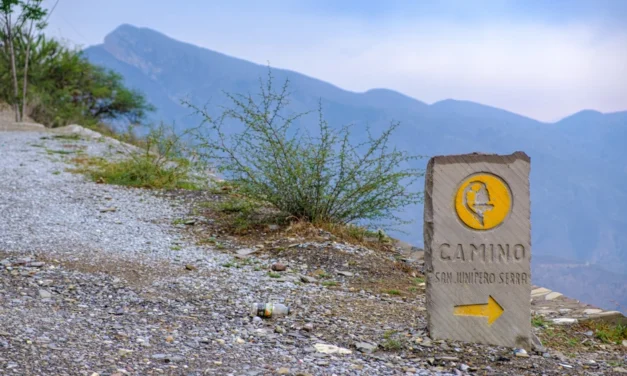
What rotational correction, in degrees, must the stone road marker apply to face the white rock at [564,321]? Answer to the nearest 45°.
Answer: approximately 135° to its left

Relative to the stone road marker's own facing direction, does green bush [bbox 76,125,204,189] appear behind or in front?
behind

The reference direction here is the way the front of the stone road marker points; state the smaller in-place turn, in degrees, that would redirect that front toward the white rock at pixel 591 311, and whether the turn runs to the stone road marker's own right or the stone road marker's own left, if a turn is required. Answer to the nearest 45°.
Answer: approximately 135° to the stone road marker's own left

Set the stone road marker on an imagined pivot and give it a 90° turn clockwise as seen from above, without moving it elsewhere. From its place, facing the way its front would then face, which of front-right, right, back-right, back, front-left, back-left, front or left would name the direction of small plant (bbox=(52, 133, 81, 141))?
front-right

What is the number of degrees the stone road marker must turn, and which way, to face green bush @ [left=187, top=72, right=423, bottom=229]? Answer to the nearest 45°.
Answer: approximately 135° to its right

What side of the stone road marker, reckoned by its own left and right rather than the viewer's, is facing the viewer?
front

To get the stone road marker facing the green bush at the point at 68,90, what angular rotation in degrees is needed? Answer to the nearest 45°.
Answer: approximately 135° to its right

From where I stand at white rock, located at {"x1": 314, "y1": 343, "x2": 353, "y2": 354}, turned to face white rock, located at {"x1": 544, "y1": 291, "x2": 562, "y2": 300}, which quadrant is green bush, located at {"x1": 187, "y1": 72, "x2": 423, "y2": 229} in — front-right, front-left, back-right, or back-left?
front-left
